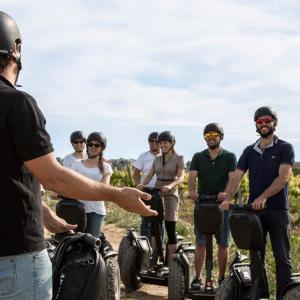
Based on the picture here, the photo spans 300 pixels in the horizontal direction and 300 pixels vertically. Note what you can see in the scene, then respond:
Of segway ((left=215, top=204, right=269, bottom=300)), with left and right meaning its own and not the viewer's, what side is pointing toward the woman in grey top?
right

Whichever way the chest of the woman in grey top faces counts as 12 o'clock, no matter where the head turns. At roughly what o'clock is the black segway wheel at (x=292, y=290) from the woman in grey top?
The black segway wheel is roughly at 10 o'clock from the woman in grey top.

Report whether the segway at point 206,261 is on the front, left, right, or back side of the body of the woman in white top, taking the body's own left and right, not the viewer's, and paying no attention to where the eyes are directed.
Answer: left

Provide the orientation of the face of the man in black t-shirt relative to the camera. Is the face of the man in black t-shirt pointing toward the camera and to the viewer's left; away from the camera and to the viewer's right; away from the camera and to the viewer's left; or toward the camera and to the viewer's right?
away from the camera and to the viewer's right

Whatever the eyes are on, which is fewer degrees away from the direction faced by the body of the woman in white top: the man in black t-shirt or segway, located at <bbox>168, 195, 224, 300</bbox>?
the man in black t-shirt

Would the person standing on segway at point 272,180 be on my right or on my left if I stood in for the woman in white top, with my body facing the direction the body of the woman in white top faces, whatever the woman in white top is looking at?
on my left

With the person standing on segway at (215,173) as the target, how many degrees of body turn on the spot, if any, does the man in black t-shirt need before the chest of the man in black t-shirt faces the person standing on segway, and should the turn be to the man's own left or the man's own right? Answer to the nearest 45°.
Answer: approximately 45° to the man's own left

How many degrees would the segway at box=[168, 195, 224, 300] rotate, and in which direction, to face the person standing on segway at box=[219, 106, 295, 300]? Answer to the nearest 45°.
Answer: approximately 45° to its left

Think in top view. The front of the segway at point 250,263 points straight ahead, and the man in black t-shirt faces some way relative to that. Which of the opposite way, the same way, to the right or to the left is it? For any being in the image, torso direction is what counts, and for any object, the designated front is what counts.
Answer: the opposite way

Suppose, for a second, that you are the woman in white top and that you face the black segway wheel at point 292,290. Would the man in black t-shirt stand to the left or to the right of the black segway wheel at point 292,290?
right

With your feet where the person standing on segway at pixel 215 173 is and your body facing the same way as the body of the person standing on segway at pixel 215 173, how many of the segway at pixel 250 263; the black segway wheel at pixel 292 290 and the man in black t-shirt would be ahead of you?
3
